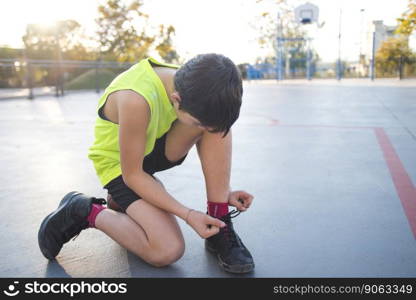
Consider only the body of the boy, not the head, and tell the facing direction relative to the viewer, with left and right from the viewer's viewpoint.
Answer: facing the viewer and to the right of the viewer

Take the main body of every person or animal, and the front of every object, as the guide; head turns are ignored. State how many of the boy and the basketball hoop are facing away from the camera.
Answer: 0

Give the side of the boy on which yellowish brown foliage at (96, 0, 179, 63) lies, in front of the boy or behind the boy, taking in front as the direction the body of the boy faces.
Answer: behind

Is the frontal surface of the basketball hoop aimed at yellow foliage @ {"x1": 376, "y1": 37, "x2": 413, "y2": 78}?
no

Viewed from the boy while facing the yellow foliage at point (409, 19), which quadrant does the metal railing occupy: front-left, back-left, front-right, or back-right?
front-left

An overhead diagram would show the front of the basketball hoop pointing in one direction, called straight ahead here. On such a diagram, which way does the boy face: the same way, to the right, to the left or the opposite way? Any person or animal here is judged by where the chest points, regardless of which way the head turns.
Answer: to the left

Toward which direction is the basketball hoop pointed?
toward the camera

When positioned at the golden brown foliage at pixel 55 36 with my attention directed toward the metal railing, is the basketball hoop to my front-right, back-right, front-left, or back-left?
front-left

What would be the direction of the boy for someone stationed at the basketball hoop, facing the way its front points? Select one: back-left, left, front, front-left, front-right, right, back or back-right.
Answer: front

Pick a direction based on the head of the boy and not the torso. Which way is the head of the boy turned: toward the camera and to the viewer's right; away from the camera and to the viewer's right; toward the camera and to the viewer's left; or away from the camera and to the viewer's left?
toward the camera and to the viewer's right

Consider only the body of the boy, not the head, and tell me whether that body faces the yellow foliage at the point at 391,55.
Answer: no

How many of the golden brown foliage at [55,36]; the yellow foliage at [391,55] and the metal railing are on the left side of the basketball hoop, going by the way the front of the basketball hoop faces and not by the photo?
1

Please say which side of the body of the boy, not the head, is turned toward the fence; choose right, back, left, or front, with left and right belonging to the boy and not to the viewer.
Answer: left

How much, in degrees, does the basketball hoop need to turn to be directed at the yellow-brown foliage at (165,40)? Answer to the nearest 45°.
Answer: approximately 90° to its right

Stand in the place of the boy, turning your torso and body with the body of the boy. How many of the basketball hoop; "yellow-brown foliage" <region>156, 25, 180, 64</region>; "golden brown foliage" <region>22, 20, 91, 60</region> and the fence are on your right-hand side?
0

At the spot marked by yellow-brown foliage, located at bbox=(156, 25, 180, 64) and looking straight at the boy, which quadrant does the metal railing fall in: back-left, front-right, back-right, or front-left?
front-right
